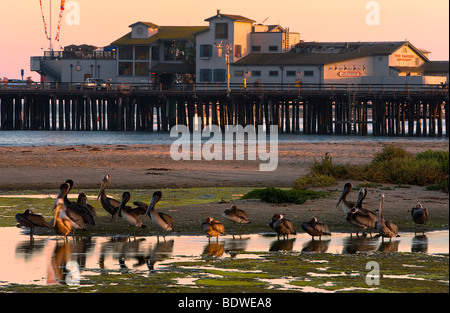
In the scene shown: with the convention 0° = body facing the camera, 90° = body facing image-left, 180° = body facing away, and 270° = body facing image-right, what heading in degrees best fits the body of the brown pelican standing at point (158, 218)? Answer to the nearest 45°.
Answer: approximately 90°

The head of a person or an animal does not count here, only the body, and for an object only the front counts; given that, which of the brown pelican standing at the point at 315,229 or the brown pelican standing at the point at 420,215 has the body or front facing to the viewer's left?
the brown pelican standing at the point at 315,229

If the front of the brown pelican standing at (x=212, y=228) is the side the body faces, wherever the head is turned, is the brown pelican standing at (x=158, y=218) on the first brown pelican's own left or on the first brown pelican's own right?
on the first brown pelican's own right

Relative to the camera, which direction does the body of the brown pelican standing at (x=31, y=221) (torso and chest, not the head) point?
to the viewer's left
